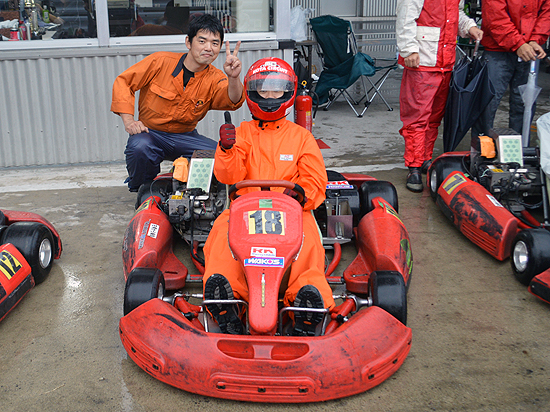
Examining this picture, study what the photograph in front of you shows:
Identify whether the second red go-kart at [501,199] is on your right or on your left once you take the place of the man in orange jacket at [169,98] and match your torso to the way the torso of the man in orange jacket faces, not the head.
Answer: on your left

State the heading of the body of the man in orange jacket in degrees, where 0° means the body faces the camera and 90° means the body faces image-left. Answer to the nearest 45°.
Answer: approximately 0°

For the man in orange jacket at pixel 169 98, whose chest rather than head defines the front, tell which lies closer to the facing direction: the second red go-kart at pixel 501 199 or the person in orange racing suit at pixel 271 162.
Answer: the person in orange racing suit

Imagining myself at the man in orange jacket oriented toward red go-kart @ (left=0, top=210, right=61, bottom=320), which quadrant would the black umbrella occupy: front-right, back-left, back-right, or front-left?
back-left

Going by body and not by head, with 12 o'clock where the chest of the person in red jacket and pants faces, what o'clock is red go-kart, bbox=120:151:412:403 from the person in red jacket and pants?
The red go-kart is roughly at 2 o'clock from the person in red jacket and pants.

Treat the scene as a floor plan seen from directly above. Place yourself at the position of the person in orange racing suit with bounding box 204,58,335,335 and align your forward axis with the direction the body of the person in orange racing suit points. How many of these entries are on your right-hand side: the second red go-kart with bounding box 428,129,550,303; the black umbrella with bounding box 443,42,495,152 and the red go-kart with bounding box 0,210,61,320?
1

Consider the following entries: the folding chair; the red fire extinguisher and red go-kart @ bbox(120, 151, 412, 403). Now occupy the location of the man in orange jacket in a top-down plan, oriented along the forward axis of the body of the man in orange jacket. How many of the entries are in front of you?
1

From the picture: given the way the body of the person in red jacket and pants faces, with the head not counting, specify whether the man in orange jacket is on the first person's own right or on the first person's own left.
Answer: on the first person's own right
